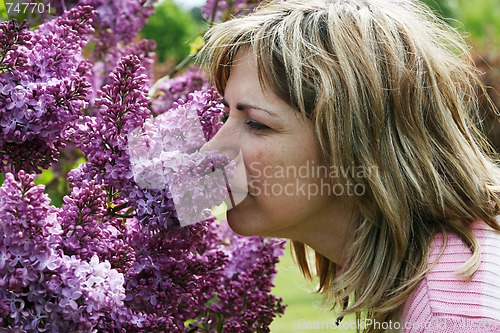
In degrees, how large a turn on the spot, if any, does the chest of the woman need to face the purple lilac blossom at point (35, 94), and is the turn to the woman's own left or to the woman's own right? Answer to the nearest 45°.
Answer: approximately 45° to the woman's own left

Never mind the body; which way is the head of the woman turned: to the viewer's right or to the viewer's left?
to the viewer's left

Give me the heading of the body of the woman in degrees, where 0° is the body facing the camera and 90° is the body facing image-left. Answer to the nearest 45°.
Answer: approximately 90°

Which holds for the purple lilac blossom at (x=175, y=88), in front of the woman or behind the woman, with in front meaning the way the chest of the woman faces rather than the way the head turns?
in front

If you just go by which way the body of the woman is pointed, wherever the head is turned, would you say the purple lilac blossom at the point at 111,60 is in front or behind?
in front

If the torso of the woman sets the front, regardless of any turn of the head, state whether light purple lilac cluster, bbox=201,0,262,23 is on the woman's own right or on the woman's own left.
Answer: on the woman's own right
